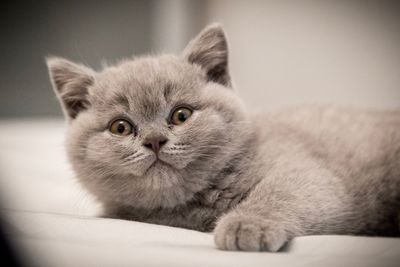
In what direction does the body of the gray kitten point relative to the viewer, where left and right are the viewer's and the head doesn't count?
facing the viewer and to the left of the viewer
